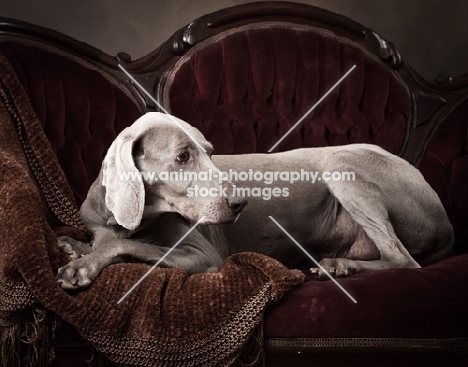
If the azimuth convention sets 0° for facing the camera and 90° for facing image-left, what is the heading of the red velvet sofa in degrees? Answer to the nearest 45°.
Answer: approximately 0°

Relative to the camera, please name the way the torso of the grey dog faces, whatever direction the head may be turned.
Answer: to the viewer's left
